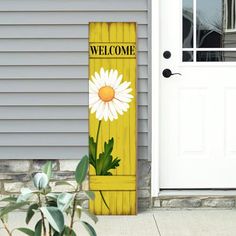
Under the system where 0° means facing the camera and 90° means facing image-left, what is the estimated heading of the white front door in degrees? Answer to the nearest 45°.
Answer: approximately 0°

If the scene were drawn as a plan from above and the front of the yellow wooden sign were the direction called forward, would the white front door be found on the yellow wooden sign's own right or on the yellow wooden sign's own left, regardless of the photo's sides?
on the yellow wooden sign's own left

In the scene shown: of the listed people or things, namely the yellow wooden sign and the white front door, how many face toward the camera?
2

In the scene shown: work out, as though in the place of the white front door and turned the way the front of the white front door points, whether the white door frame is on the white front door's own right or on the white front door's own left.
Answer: on the white front door's own right
